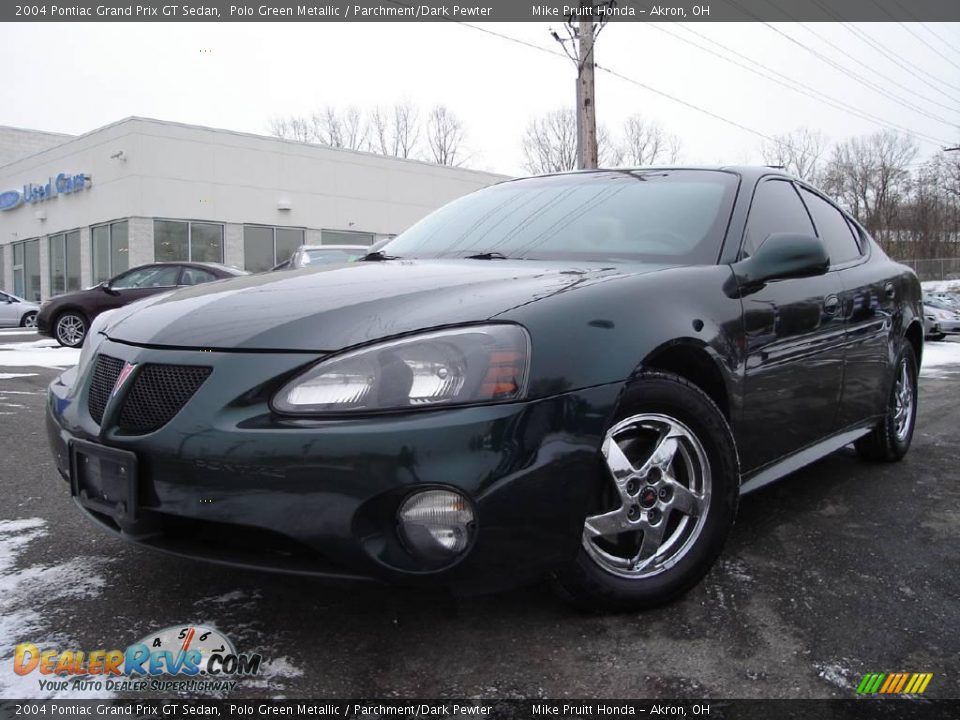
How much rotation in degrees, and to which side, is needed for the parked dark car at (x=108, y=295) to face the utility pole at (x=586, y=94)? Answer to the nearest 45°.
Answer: approximately 180°

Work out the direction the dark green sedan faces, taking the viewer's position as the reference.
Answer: facing the viewer and to the left of the viewer

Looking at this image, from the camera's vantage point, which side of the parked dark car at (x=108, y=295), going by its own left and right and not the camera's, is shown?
left

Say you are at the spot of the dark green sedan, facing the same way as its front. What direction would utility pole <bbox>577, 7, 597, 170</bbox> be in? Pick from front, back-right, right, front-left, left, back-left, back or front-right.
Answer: back-right

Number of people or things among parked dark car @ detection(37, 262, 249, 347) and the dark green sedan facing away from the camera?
0

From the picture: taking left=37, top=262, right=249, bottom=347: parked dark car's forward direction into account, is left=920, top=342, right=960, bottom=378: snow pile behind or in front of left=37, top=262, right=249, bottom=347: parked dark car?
behind

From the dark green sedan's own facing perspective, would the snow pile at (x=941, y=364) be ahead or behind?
behind
